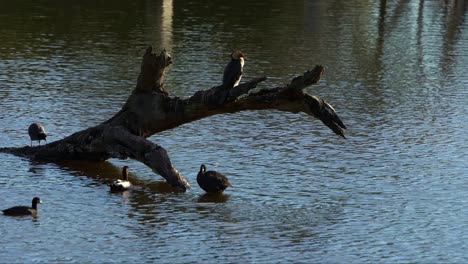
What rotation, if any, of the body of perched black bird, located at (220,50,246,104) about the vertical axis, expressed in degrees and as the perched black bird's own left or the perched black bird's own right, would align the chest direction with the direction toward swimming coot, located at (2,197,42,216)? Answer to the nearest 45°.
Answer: approximately 135° to the perched black bird's own right

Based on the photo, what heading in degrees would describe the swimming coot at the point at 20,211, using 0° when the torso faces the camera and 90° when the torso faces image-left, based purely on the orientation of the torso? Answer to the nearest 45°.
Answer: approximately 270°

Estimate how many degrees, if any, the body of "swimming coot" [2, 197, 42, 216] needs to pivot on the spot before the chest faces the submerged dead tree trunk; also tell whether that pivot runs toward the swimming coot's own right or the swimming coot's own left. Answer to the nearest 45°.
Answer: approximately 45° to the swimming coot's own left

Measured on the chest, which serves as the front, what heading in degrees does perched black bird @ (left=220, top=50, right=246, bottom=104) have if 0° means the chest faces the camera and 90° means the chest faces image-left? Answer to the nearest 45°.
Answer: approximately 270°

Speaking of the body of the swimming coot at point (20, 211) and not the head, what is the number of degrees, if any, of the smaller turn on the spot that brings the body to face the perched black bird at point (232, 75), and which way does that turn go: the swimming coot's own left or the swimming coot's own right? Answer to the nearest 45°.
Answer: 0° — it already faces it
